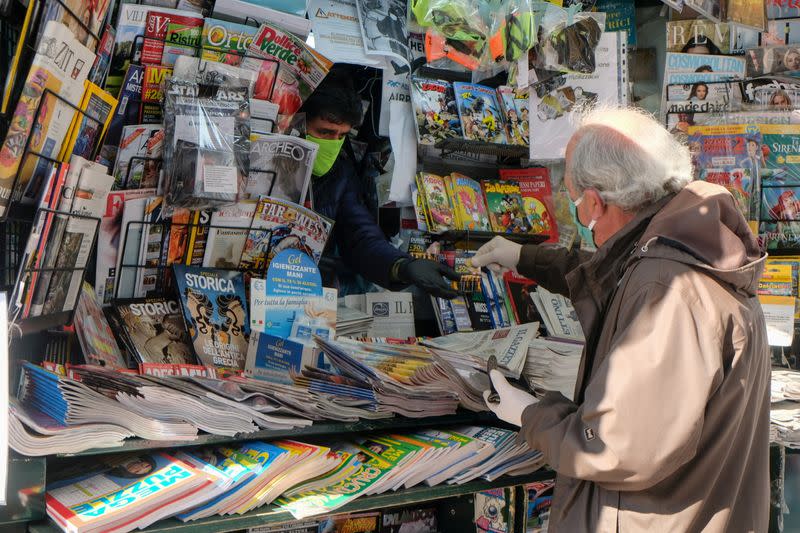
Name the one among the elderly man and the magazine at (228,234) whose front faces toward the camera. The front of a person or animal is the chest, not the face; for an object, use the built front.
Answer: the magazine

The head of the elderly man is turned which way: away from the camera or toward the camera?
away from the camera

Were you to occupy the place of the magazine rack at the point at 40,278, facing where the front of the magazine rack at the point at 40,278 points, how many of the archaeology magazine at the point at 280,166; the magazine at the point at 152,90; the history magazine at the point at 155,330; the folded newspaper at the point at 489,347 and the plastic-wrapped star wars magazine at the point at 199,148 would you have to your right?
0

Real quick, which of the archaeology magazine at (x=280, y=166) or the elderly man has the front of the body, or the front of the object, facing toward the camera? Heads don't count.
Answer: the archaeology magazine

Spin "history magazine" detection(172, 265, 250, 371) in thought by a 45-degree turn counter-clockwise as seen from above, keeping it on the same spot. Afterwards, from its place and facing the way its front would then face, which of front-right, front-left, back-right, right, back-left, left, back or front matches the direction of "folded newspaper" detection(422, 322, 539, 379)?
front-left

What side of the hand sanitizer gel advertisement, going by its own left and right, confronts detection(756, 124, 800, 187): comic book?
left

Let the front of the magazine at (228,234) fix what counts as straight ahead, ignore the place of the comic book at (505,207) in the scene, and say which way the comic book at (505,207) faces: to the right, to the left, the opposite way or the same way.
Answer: the same way

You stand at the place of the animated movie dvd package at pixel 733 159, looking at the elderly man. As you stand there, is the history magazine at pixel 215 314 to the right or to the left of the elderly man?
right

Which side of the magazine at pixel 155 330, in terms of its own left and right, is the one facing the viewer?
front

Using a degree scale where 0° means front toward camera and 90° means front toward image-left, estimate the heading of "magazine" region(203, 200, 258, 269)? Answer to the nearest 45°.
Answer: approximately 0°

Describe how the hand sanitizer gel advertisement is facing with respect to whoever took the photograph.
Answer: facing the viewer

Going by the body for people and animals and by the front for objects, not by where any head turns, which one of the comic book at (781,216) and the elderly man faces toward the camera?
the comic book

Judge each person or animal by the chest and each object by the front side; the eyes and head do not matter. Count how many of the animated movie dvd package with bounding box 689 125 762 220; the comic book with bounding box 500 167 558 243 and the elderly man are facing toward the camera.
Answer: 2

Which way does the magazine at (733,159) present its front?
toward the camera
